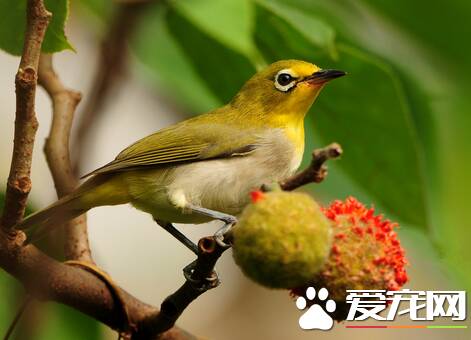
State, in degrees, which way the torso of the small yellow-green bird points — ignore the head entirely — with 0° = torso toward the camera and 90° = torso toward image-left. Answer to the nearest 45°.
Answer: approximately 270°

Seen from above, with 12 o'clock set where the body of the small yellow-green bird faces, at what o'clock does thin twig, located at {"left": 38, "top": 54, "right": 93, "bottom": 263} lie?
The thin twig is roughly at 5 o'clock from the small yellow-green bird.

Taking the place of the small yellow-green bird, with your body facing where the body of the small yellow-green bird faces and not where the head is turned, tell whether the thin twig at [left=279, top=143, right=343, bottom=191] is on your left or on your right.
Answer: on your right
